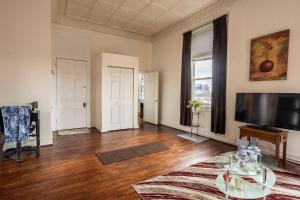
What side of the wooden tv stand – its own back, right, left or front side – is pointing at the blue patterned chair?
front

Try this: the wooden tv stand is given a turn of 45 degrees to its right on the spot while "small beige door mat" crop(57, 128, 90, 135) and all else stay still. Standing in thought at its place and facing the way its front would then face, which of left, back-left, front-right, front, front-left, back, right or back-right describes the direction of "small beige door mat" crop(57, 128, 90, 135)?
front

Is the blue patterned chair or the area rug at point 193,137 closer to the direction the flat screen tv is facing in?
the blue patterned chair

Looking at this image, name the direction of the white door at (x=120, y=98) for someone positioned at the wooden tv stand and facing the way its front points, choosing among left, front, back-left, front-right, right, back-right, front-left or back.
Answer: front-right

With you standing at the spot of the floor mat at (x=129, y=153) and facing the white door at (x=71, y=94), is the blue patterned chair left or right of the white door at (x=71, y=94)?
left

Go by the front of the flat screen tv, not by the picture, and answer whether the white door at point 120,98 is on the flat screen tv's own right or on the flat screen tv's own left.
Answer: on the flat screen tv's own right

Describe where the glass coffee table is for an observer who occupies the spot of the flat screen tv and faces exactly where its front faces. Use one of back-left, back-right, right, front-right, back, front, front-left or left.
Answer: front-left

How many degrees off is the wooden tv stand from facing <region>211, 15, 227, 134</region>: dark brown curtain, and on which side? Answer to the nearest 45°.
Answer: approximately 90° to its right

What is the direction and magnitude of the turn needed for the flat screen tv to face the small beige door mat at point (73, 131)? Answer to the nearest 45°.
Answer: approximately 45° to its right

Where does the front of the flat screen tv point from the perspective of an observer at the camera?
facing the viewer and to the left of the viewer

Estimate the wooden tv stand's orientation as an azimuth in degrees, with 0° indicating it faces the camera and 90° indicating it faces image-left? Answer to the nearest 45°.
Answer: approximately 45°

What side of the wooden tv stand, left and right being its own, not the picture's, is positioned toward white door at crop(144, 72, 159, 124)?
right

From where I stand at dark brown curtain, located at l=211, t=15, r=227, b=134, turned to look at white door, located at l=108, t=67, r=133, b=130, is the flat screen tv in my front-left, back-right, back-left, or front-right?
back-left
